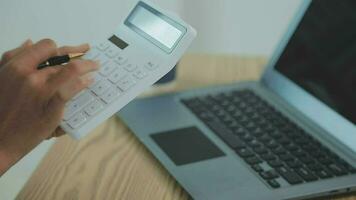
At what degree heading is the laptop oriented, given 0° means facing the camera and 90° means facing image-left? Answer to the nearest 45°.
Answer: approximately 45°
